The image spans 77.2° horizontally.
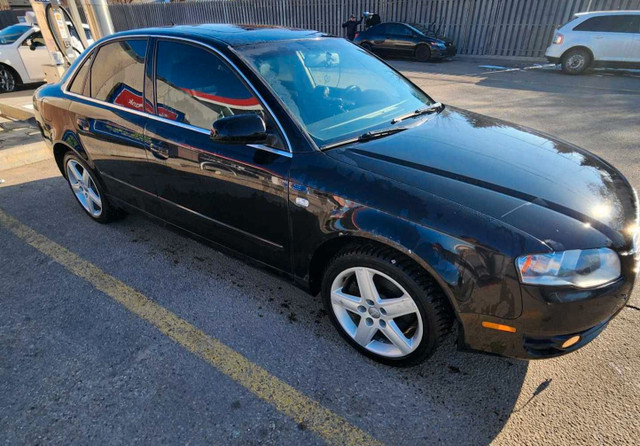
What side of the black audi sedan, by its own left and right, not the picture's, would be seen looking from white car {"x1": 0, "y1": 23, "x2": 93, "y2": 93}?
back

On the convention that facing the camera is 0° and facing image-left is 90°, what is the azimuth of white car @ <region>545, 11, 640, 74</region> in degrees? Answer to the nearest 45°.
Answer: approximately 270°

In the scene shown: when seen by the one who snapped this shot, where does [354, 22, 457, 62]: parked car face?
facing the viewer and to the right of the viewer

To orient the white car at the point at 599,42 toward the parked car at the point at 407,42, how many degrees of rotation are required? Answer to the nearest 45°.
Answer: approximately 180°

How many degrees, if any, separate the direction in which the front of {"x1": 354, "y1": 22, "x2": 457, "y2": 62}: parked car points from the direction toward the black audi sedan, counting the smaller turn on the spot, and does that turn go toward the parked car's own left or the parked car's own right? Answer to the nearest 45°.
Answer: approximately 45° to the parked car's own right

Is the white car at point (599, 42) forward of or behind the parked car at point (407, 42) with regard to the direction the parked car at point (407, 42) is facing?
forward

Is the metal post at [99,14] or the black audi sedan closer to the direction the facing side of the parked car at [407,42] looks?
the black audi sedan
